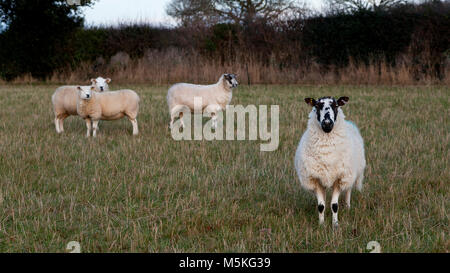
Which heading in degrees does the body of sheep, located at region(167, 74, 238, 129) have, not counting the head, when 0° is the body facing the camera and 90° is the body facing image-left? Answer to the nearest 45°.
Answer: approximately 270°

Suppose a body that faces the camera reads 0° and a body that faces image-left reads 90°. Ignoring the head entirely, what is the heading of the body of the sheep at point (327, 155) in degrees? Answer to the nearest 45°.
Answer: approximately 0°

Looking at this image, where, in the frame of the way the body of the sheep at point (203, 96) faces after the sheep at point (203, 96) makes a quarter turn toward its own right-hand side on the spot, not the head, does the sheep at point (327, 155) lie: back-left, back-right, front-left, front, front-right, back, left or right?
front
